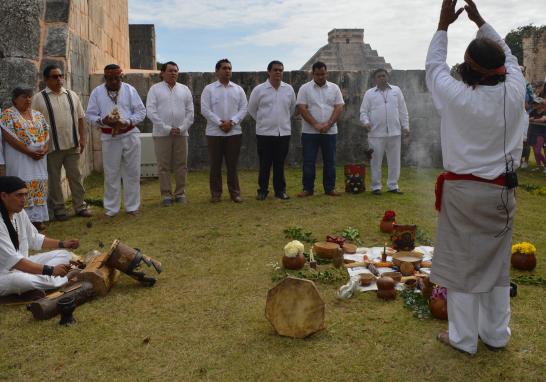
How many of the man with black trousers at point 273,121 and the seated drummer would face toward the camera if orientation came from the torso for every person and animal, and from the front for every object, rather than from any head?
1

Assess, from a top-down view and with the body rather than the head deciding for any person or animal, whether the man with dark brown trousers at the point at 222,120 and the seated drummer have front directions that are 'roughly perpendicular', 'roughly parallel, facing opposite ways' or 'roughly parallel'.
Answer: roughly perpendicular

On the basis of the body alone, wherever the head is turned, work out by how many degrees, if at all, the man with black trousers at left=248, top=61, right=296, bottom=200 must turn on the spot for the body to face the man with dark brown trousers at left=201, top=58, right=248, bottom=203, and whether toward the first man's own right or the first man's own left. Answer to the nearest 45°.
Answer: approximately 90° to the first man's own right

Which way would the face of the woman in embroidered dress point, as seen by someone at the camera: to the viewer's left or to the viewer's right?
to the viewer's right

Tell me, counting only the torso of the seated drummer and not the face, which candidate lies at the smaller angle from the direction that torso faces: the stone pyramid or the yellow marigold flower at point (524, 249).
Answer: the yellow marigold flower

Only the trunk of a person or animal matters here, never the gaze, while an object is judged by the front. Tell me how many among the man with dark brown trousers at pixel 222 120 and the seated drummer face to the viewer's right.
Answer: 1

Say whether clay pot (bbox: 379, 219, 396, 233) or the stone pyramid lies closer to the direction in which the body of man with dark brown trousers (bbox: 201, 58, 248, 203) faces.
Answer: the clay pot

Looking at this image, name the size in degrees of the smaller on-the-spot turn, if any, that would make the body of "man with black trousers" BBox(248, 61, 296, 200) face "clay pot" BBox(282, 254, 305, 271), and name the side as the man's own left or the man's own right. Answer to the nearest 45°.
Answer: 0° — they already face it

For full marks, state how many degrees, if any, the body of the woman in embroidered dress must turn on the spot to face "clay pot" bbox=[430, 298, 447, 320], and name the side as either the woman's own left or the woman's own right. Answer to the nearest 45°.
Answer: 0° — they already face it

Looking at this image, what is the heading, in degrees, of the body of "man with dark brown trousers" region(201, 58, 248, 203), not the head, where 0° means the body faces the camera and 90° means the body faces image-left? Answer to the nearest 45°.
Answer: approximately 0°

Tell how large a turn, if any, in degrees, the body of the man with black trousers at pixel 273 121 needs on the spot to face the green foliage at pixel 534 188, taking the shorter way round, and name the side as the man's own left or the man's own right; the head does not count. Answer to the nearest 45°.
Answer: approximately 90° to the man's own left

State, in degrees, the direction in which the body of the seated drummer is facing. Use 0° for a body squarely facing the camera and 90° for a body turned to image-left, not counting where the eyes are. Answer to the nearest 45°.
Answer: approximately 270°

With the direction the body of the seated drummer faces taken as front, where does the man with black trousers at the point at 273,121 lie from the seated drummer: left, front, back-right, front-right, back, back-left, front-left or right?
front-left
